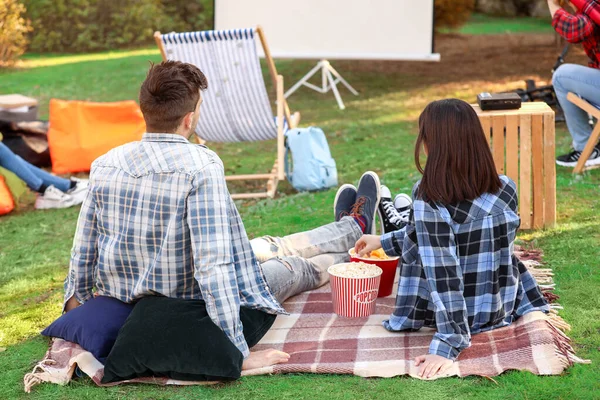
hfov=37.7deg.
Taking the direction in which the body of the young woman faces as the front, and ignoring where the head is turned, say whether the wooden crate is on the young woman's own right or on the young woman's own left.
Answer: on the young woman's own right

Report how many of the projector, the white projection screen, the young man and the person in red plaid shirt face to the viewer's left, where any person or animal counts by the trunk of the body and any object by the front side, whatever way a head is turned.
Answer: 1

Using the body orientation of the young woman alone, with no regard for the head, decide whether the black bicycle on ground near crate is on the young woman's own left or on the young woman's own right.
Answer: on the young woman's own right

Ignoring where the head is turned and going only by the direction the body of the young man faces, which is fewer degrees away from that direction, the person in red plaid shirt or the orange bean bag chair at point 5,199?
the person in red plaid shirt

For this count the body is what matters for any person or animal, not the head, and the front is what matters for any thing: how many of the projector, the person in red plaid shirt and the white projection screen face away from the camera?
1

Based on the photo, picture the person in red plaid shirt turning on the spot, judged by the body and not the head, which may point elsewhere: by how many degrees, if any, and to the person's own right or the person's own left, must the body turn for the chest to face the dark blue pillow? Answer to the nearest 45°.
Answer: approximately 45° to the person's own left

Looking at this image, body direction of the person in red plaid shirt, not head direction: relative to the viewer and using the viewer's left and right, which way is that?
facing to the left of the viewer

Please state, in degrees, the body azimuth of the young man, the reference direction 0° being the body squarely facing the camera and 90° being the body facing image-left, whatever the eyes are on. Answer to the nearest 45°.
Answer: approximately 225°

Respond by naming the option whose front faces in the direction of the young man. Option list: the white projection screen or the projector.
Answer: the white projection screen

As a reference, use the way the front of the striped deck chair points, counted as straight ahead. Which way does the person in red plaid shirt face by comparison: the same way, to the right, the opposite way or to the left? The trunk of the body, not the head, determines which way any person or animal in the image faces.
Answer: to the left

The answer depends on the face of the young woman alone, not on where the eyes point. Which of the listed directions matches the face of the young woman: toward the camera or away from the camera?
away from the camera

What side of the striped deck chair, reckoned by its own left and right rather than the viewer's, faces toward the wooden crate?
right

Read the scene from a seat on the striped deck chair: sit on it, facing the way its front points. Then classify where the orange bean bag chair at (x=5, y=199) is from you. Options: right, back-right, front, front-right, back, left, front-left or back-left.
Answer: back-left

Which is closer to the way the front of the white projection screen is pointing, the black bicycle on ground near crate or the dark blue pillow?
the dark blue pillow

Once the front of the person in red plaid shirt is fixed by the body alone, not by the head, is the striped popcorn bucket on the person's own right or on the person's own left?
on the person's own left
